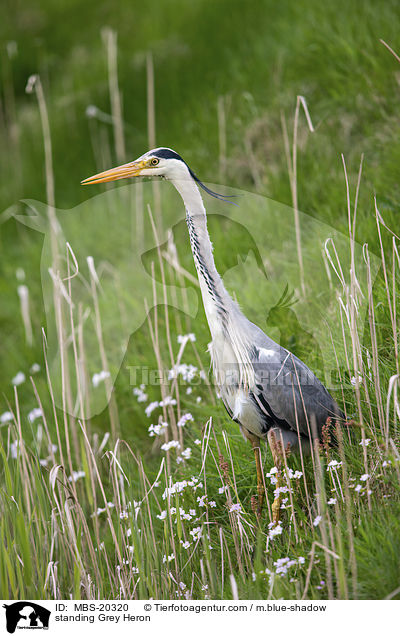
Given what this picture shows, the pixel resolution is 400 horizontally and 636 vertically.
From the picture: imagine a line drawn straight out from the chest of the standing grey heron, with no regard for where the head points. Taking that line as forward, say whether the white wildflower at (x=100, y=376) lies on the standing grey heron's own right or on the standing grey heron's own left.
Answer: on the standing grey heron's own right

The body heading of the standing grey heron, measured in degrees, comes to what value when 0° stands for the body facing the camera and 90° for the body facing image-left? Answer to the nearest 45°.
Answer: approximately 45°
